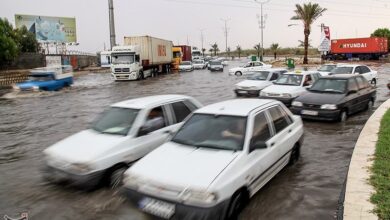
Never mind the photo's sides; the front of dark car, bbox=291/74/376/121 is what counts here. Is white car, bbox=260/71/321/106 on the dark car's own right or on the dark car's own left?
on the dark car's own right

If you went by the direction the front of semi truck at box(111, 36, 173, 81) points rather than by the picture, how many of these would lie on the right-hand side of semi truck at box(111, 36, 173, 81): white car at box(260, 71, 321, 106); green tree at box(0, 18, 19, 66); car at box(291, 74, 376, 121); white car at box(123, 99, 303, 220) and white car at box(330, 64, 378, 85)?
1

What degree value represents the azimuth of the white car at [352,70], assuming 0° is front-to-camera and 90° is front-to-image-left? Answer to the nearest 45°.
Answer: approximately 45°

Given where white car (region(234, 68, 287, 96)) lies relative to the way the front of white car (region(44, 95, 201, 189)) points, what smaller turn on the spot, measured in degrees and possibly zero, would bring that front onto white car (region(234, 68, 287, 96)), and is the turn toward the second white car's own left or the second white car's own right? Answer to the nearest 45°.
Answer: approximately 180°

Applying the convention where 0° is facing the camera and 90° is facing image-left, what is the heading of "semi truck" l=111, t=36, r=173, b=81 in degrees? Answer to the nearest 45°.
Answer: approximately 45°

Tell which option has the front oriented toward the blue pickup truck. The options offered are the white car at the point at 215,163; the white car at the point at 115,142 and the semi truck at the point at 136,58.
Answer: the semi truck

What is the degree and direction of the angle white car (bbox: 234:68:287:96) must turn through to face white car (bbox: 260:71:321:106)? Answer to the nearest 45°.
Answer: approximately 45° to its left

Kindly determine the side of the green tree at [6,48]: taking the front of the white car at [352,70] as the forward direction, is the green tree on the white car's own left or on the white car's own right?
on the white car's own right

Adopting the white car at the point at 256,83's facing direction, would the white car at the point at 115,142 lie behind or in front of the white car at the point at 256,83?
in front

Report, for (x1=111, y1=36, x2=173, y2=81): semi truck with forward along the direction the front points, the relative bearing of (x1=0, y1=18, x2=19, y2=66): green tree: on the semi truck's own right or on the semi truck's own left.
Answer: on the semi truck's own right

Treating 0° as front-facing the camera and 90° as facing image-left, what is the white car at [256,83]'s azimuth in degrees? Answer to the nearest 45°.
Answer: approximately 45°

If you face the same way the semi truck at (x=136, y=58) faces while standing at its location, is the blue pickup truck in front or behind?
in front
